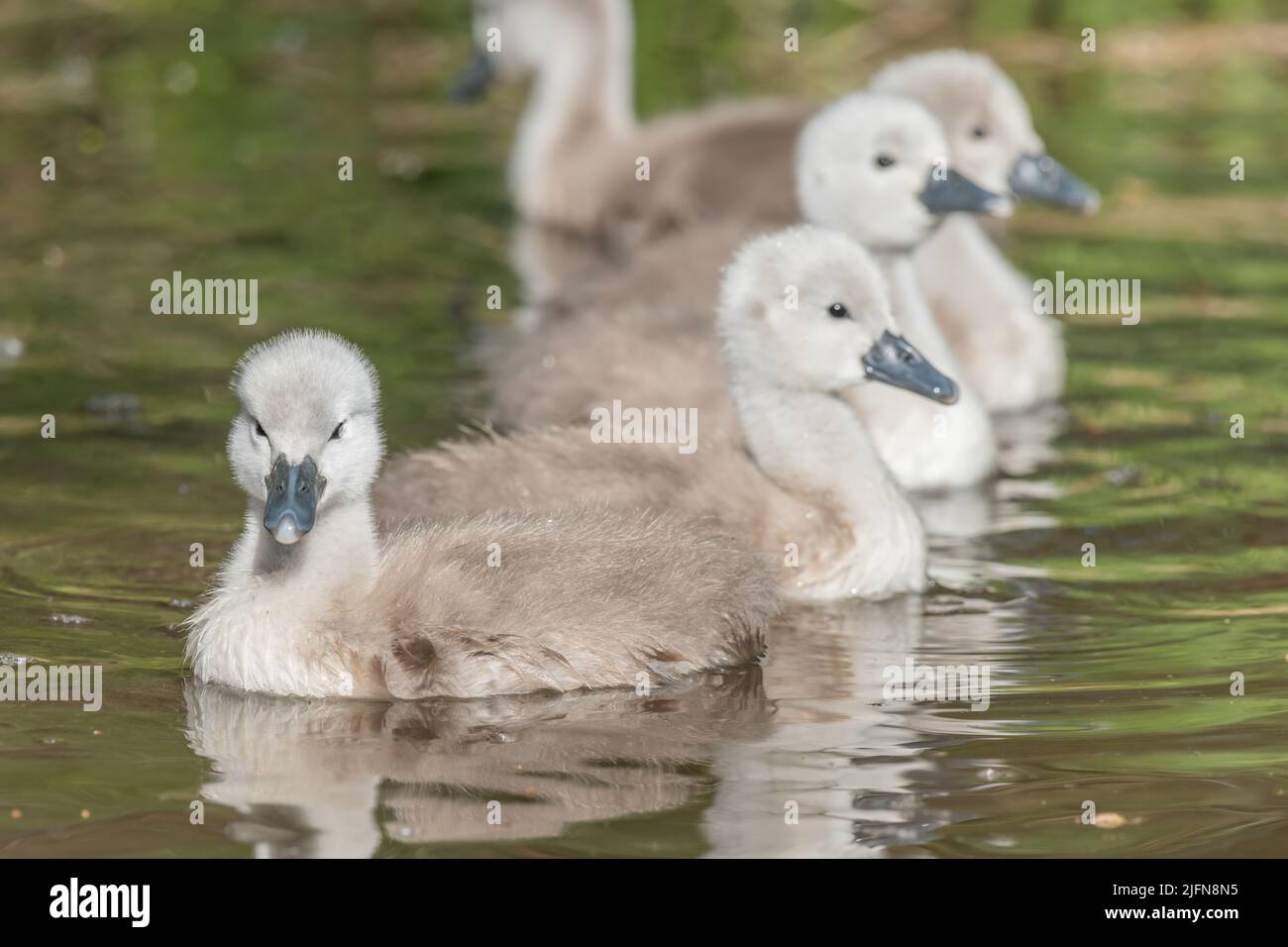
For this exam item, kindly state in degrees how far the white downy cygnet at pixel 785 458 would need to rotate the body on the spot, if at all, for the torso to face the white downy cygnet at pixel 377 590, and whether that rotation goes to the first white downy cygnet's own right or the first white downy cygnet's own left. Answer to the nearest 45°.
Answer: approximately 135° to the first white downy cygnet's own right

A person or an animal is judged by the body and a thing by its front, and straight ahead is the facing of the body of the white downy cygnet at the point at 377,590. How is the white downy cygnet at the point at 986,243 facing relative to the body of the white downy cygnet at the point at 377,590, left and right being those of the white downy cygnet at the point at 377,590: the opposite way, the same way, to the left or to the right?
the opposite way

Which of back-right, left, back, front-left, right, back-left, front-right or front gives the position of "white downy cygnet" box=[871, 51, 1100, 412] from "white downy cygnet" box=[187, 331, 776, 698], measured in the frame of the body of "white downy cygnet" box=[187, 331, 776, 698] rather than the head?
back-right

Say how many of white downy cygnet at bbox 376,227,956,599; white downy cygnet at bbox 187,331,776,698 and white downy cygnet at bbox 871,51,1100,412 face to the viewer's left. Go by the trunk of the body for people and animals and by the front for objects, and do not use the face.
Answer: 1

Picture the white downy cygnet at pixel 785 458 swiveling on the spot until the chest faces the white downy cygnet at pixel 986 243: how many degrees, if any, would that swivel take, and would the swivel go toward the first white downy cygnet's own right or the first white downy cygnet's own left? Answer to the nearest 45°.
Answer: approximately 45° to the first white downy cygnet's own left

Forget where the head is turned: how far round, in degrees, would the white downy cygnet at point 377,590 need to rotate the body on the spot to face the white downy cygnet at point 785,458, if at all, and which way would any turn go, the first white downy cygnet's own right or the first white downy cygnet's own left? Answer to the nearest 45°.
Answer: approximately 135° to the first white downy cygnet's own right

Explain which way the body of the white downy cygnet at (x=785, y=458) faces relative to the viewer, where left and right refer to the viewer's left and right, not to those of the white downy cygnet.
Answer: facing to the right of the viewer

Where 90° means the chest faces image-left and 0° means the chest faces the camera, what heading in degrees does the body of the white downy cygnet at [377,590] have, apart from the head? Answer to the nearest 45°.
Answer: approximately 90°

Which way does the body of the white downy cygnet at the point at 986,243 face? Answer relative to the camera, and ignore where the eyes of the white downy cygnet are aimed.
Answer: to the viewer's right

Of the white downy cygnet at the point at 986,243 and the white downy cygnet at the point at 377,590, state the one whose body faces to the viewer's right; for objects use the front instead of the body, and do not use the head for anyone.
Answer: the white downy cygnet at the point at 986,243
